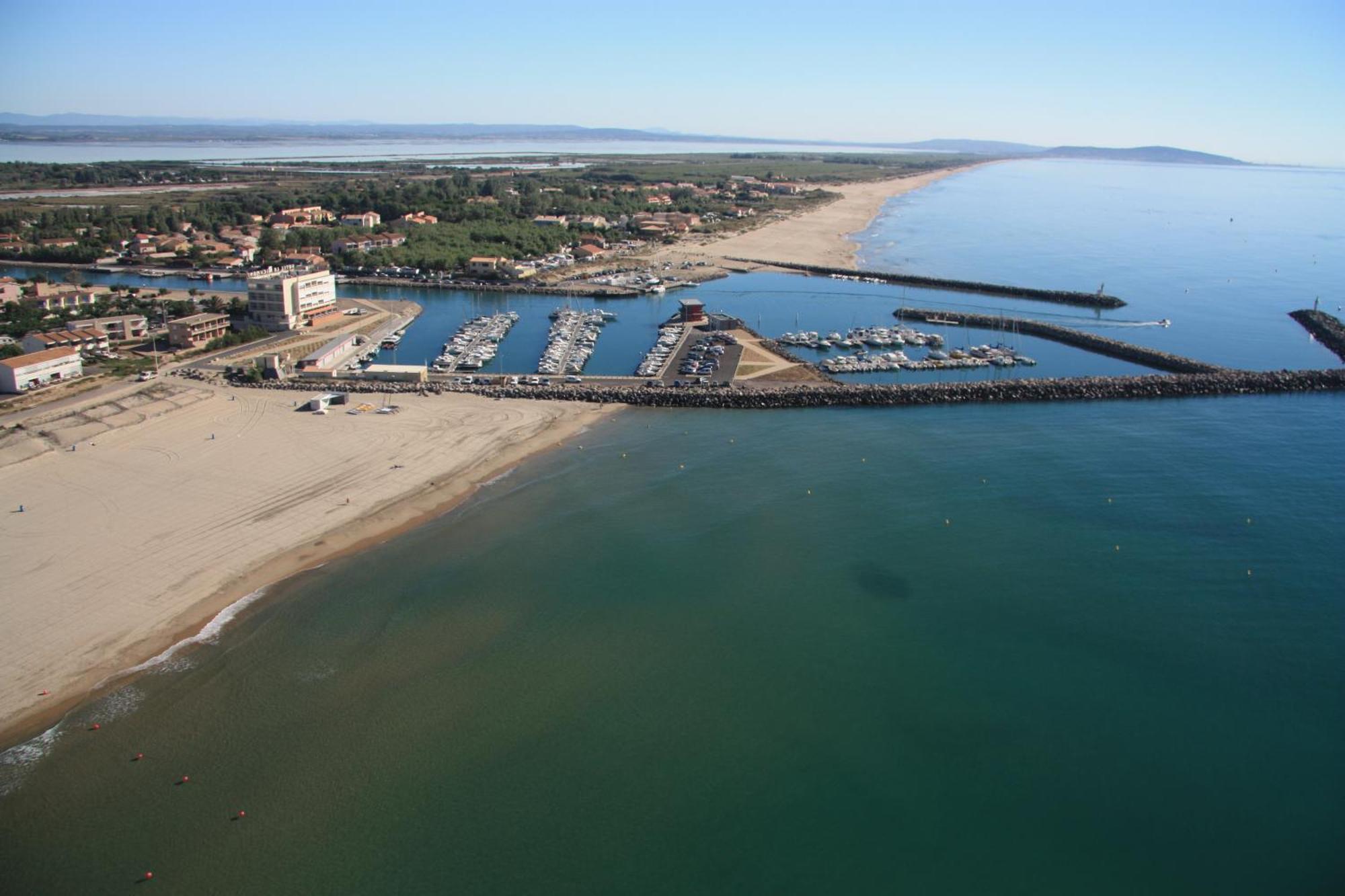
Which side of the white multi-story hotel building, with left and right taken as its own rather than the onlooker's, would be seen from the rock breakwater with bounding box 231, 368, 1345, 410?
front

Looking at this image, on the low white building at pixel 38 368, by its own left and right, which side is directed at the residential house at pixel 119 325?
left

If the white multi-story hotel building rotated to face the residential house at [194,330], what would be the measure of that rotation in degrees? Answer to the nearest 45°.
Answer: approximately 90° to its right

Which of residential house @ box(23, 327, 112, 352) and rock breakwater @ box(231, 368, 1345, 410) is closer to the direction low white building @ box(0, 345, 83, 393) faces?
the rock breakwater

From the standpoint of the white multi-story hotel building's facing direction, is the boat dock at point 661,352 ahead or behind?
ahead

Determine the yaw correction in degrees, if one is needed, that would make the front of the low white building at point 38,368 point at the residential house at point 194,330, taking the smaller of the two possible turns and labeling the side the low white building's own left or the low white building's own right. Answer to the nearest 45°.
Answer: approximately 90° to the low white building's own left

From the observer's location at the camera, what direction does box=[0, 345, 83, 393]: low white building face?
facing the viewer and to the right of the viewer

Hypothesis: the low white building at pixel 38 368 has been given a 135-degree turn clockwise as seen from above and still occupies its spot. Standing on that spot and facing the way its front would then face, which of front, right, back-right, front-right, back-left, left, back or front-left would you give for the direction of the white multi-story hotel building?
back-right

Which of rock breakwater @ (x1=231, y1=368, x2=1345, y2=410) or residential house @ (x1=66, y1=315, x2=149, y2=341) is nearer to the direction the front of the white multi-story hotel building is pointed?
the rock breakwater

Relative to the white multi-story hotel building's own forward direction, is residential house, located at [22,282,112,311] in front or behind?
behind

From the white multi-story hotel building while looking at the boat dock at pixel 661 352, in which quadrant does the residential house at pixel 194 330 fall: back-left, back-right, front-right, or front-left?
back-right

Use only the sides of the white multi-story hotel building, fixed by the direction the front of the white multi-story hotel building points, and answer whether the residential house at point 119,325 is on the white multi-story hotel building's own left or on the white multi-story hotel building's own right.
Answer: on the white multi-story hotel building's own right
